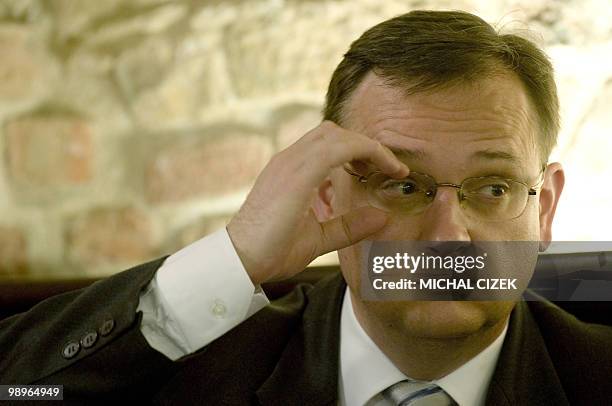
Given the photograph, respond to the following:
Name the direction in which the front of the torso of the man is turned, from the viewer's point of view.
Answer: toward the camera
